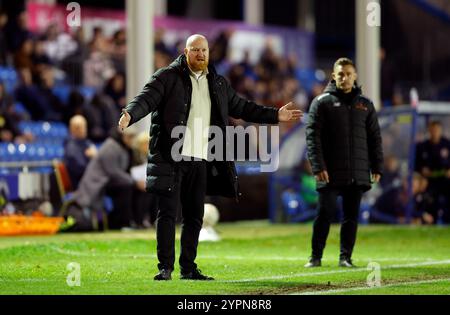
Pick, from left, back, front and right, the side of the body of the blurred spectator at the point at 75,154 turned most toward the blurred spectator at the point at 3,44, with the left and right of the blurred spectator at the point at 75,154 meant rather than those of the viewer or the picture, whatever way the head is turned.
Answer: back

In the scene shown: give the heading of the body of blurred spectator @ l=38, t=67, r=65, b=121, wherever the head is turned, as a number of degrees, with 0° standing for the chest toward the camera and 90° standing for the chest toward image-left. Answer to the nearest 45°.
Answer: approximately 315°

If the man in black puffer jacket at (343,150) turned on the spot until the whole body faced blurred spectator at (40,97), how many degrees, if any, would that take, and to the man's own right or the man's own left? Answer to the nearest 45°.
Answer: approximately 135° to the man's own right

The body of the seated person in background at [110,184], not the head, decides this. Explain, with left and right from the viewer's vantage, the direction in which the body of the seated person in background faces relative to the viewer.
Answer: facing to the right of the viewer

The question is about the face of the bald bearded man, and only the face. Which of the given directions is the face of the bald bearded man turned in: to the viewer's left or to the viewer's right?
to the viewer's right
